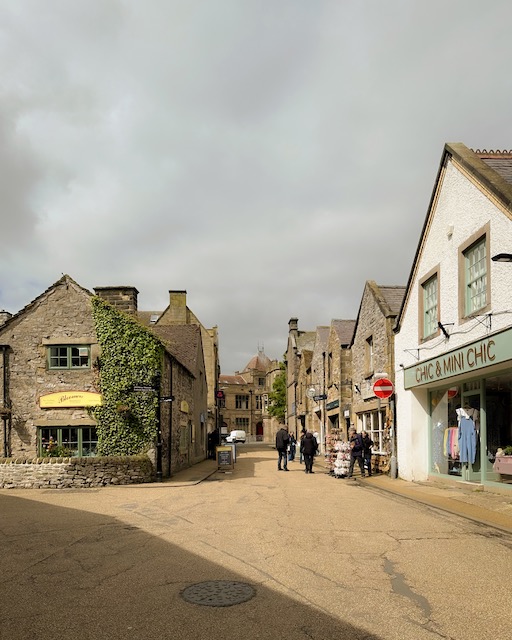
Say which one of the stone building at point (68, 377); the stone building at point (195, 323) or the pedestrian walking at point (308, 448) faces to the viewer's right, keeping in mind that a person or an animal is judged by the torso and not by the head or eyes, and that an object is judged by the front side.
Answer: the stone building at point (195, 323)

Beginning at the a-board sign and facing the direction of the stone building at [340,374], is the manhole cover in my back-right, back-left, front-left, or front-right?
back-right

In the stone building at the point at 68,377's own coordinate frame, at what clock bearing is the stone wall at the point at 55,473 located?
The stone wall is roughly at 12 o'clock from the stone building.

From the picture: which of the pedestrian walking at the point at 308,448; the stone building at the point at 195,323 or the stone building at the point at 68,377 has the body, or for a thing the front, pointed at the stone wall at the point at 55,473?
the stone building at the point at 68,377

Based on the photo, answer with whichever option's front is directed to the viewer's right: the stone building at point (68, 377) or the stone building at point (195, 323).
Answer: the stone building at point (195, 323)

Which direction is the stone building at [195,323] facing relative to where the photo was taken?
to the viewer's right

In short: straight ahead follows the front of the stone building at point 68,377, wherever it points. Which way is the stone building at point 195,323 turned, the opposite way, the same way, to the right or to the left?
to the left

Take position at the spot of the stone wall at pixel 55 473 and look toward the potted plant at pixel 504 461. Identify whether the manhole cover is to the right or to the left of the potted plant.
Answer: right

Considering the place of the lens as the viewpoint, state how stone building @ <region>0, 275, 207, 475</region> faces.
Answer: facing the viewer

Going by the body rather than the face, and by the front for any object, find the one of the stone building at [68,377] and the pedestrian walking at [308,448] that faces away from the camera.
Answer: the pedestrian walking

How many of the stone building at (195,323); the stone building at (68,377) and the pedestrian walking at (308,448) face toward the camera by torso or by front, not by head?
1

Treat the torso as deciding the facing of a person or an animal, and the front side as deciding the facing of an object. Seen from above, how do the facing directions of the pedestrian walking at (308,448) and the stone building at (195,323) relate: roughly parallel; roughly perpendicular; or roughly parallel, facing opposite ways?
roughly perpendicular

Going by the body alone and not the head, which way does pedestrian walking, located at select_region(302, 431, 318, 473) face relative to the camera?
away from the camera
